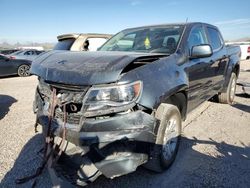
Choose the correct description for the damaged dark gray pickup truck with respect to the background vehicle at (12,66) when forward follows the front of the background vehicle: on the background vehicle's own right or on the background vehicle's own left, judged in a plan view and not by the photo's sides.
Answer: on the background vehicle's own right

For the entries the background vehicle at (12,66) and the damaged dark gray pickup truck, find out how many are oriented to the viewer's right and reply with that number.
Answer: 1

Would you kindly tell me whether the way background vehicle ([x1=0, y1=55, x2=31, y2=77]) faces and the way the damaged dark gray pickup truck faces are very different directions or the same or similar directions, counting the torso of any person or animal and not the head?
very different directions

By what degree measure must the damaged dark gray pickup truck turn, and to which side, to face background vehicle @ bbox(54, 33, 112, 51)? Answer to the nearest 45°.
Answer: approximately 135° to its right

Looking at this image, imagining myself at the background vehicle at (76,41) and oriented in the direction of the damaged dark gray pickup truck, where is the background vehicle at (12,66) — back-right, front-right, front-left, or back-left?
back-right

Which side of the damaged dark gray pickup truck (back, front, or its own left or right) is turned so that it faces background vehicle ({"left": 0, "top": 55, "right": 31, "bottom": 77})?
right

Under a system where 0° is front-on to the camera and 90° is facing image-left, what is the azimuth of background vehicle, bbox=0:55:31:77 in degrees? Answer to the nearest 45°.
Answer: approximately 270°

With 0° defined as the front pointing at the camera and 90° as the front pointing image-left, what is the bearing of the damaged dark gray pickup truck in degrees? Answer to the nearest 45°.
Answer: approximately 45°
